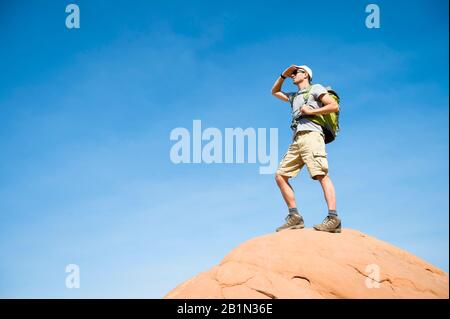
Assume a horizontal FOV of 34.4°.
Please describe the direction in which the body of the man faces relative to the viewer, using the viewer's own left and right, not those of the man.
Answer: facing the viewer and to the left of the viewer
